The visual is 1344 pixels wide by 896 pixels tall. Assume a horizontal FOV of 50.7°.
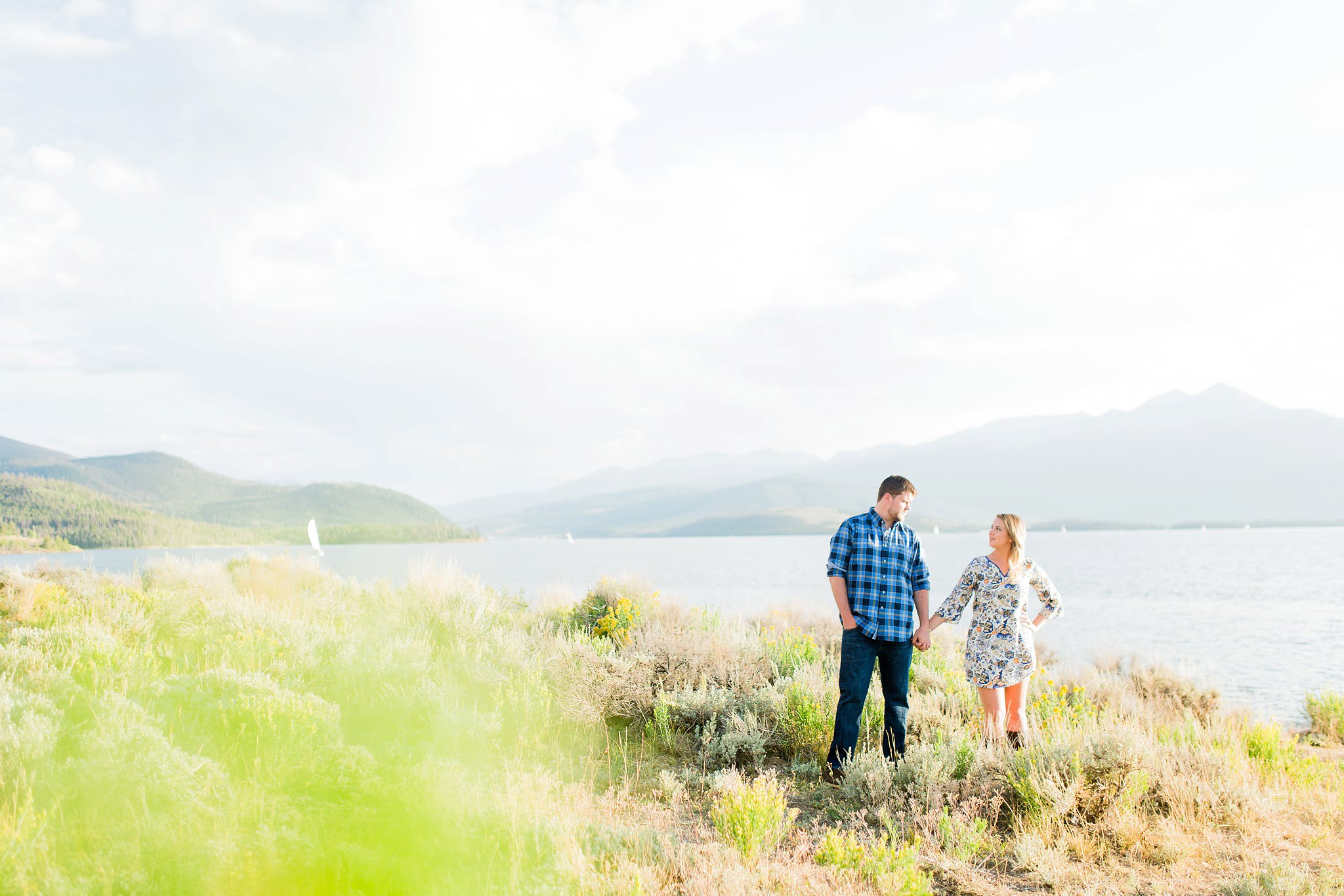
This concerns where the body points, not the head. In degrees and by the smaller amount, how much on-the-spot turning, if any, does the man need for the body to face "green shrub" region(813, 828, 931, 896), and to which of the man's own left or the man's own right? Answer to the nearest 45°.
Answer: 0° — they already face it

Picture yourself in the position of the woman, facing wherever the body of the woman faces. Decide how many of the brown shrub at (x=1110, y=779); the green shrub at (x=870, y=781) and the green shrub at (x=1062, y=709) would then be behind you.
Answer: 1

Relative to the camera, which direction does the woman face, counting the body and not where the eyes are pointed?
toward the camera

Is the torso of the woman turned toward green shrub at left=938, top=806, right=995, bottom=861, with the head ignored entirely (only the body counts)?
yes

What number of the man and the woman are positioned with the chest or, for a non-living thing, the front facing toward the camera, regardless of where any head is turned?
2

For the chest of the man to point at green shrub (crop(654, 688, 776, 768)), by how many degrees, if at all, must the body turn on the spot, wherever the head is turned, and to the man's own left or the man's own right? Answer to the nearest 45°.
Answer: approximately 135° to the man's own right

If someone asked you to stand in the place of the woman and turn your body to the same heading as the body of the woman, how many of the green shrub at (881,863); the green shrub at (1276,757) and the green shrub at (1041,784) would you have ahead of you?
2

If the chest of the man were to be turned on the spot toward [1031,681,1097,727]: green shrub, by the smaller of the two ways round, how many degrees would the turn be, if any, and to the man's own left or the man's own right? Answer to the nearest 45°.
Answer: approximately 135° to the man's own left
